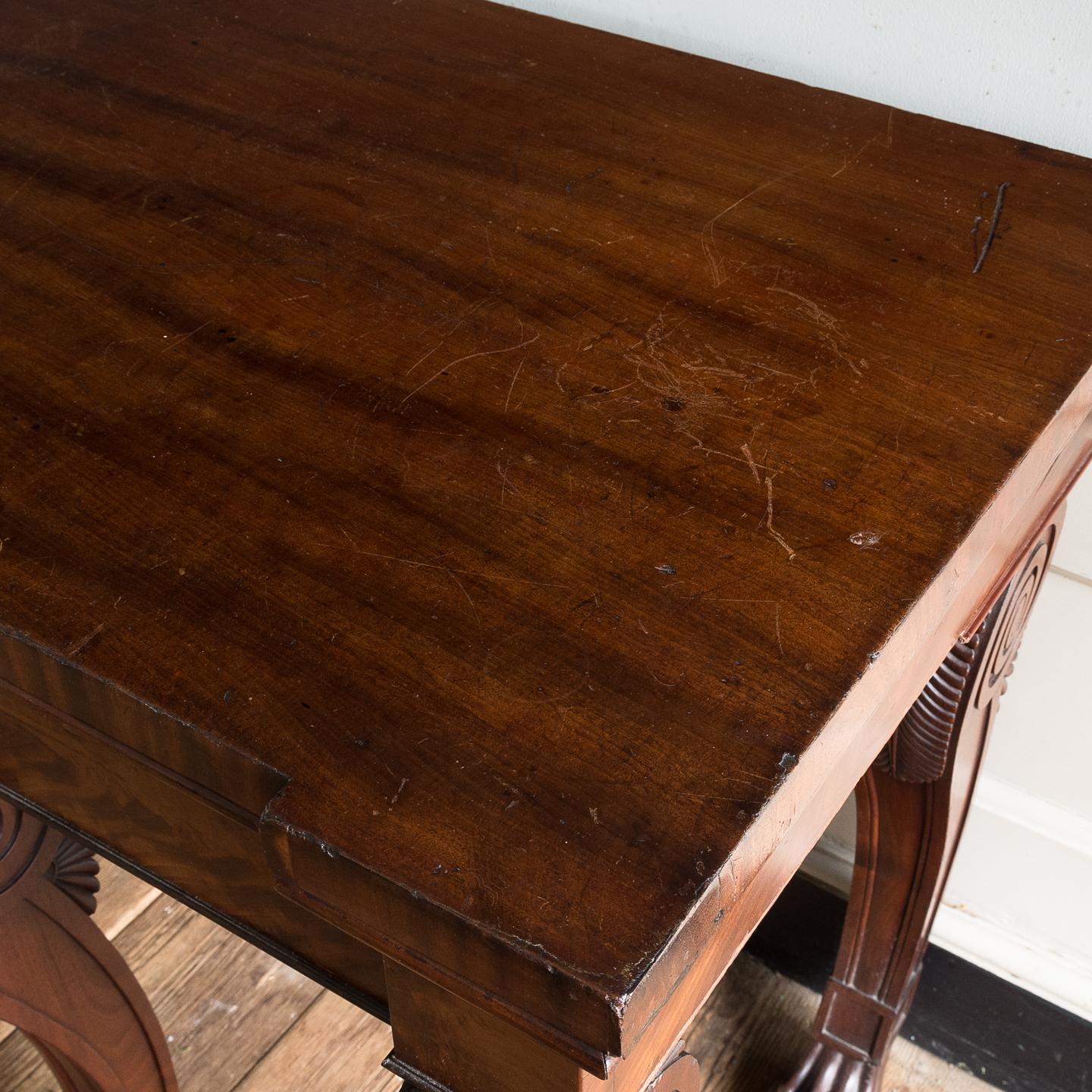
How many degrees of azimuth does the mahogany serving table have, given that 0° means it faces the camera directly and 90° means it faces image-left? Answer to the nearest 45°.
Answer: approximately 45°
